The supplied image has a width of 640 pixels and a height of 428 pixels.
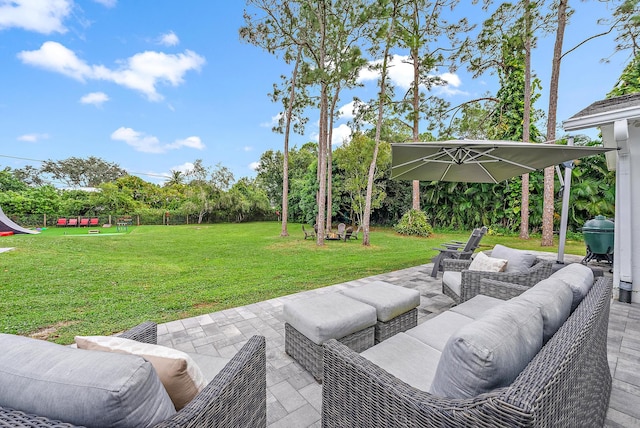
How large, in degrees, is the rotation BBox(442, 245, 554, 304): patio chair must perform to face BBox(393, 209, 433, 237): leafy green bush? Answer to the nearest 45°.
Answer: approximately 135° to its right

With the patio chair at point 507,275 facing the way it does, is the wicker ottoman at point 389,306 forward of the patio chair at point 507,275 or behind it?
forward

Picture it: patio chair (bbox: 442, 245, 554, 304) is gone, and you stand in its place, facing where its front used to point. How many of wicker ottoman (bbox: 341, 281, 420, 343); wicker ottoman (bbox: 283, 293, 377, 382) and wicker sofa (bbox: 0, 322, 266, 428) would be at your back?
0

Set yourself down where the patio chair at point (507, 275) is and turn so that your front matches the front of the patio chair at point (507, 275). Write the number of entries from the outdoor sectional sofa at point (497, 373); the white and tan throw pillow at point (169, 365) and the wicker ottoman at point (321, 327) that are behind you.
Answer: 0

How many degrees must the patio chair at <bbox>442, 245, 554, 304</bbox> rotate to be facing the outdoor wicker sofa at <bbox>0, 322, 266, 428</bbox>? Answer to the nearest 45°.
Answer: approximately 45° to its left

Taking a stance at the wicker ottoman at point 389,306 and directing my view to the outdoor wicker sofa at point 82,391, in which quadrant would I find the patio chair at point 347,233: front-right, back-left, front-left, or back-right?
back-right

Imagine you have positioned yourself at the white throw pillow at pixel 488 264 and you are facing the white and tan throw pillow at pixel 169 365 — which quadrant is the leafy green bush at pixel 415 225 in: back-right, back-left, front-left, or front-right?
back-right

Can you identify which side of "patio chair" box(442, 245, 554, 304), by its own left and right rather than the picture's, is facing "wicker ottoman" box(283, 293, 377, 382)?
front

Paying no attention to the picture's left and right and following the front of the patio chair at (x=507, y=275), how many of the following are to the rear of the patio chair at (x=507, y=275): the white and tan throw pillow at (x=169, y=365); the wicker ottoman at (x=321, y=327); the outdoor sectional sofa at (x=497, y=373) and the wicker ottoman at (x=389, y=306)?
0

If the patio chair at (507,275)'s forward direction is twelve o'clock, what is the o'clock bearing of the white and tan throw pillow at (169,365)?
The white and tan throw pillow is roughly at 11 o'clock from the patio chair.

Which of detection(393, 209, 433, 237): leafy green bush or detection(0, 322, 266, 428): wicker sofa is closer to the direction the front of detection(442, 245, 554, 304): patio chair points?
the wicker sofa

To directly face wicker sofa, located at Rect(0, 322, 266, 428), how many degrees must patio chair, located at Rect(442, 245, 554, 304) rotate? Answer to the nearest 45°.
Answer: approximately 45° to its left

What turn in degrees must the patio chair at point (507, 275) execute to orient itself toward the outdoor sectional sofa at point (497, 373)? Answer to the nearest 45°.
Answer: approximately 45° to its left

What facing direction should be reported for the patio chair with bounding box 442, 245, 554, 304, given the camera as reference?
facing the viewer and to the left of the viewer

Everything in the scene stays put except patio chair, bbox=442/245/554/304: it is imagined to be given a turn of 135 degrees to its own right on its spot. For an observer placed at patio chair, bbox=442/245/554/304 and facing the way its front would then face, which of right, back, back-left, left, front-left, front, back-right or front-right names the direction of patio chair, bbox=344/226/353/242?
front-left

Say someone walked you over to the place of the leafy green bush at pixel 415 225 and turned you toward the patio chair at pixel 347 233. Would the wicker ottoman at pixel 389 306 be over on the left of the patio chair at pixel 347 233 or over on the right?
left
